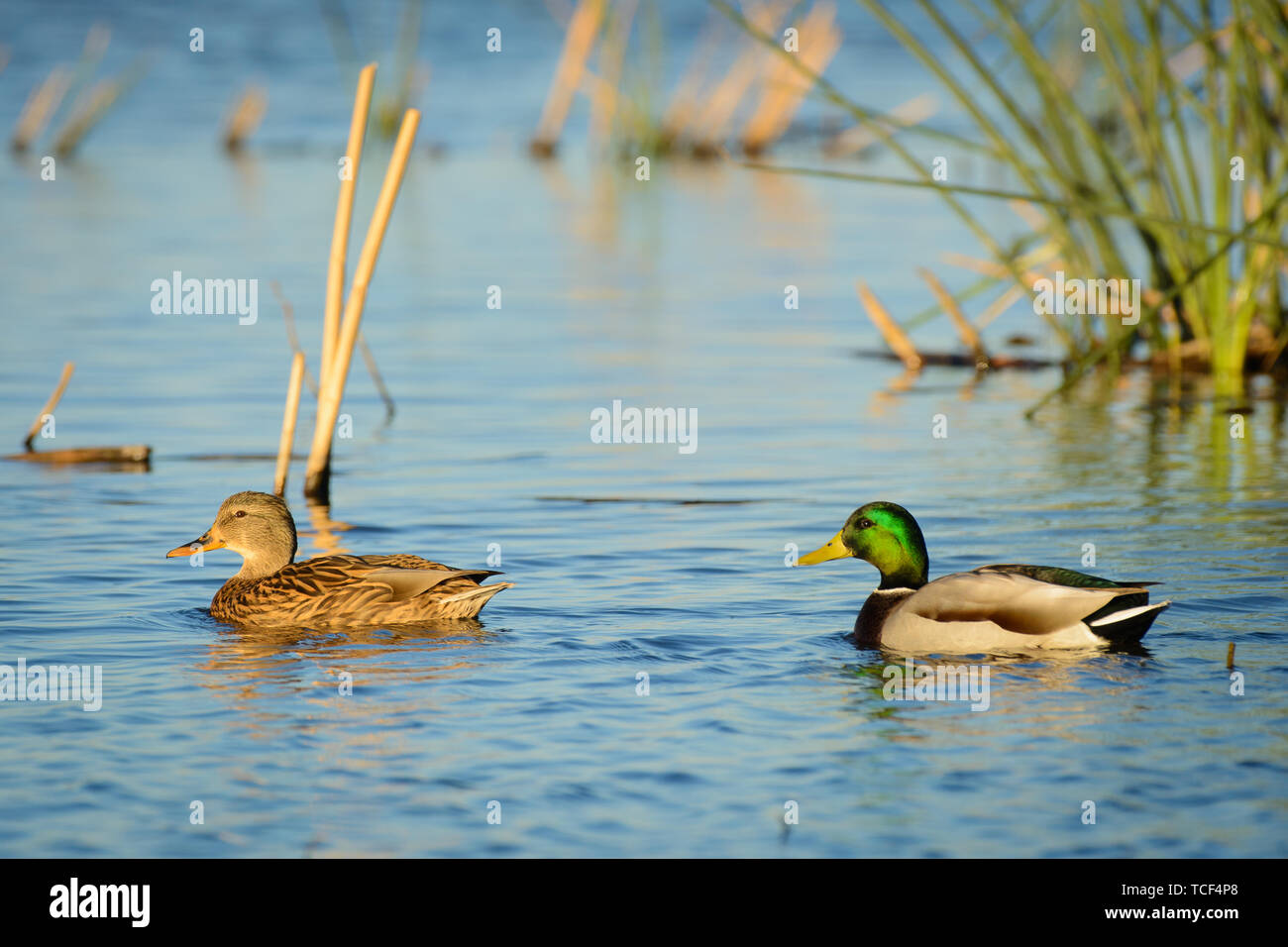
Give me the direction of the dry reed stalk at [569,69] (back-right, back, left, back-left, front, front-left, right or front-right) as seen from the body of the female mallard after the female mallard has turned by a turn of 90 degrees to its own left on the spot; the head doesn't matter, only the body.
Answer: back

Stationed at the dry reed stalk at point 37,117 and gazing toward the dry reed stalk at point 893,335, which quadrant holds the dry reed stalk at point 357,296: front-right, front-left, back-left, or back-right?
front-right

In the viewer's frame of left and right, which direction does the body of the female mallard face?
facing to the left of the viewer

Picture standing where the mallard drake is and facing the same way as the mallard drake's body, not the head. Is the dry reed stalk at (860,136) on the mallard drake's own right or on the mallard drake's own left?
on the mallard drake's own right

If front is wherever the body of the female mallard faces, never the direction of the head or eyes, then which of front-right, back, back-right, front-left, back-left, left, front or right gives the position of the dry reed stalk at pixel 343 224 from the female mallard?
right

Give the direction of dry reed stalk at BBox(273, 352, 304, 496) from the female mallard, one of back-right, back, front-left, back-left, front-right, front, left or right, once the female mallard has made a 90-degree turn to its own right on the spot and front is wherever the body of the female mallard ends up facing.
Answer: front

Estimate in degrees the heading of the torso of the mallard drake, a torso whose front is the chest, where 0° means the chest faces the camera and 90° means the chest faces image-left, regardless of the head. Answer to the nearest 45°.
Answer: approximately 90°

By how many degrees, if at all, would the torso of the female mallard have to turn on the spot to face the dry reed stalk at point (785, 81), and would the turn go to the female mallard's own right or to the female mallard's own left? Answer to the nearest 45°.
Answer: approximately 90° to the female mallard's own right

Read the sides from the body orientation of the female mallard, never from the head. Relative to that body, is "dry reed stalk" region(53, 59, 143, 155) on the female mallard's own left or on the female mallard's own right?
on the female mallard's own right

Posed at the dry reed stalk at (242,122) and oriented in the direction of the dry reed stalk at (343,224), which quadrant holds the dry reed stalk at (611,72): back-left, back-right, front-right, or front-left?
front-left

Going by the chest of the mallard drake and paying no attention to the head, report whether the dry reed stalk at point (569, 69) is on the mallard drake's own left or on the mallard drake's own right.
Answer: on the mallard drake's own right

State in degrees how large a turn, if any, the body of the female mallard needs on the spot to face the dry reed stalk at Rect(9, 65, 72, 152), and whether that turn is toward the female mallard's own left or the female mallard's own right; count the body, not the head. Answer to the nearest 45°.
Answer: approximately 90° to the female mallard's own right

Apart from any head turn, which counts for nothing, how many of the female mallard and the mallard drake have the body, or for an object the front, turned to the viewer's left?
2

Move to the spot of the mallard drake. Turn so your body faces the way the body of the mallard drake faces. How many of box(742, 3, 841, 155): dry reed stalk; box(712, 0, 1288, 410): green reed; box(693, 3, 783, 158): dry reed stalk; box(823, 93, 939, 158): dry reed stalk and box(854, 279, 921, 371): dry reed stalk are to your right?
5

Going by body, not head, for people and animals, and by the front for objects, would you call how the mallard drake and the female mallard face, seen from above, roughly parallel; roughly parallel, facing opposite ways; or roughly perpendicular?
roughly parallel

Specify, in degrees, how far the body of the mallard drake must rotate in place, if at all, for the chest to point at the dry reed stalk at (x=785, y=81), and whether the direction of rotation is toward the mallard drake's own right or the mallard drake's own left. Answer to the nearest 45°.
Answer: approximately 90° to the mallard drake's own right
